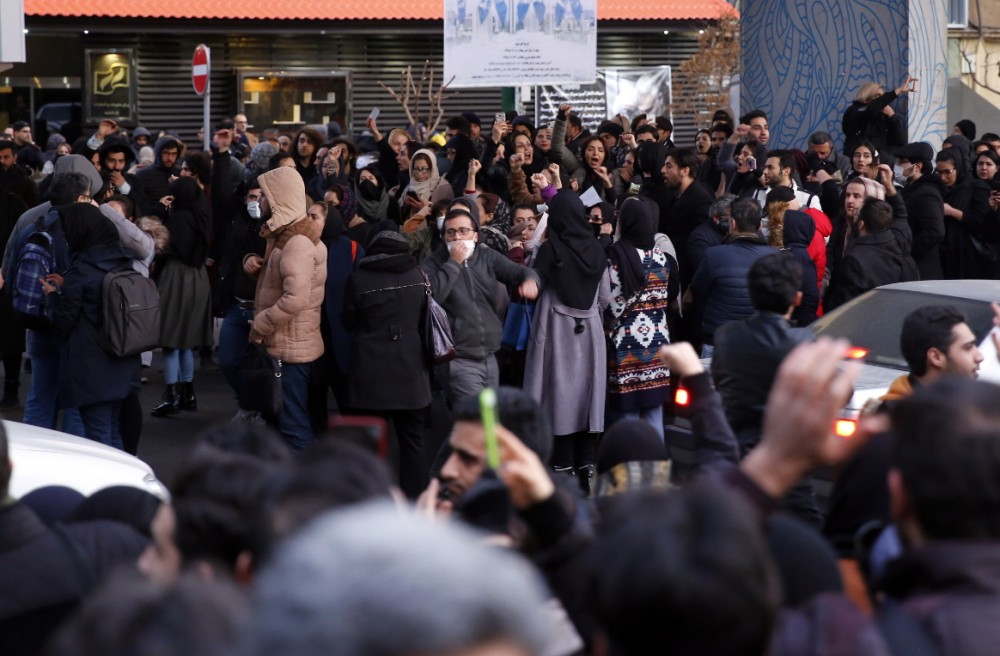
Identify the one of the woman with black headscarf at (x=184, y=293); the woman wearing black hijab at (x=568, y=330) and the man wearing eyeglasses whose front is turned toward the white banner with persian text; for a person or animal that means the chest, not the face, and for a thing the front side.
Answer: the woman wearing black hijab

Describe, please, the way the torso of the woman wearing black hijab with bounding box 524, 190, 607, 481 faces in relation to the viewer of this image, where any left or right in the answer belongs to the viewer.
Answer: facing away from the viewer
